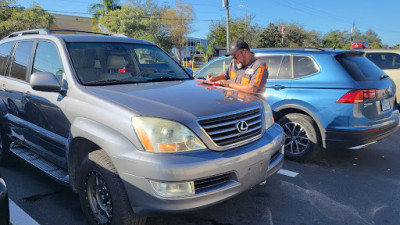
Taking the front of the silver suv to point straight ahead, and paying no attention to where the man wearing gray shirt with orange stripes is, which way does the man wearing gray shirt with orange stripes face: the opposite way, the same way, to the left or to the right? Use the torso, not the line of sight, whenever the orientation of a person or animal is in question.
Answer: to the right

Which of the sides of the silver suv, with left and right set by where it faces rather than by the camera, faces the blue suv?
left

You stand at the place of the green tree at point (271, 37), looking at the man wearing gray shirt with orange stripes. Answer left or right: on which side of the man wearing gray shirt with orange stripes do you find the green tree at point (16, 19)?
right

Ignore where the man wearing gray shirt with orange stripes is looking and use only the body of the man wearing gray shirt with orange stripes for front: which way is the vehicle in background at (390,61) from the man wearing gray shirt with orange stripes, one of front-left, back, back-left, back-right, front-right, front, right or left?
back

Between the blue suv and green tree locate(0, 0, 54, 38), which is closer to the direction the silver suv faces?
the blue suv

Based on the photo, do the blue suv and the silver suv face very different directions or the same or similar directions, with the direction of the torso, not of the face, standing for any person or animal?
very different directions

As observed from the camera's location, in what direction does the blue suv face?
facing away from the viewer and to the left of the viewer

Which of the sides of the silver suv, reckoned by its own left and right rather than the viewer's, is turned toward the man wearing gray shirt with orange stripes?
left

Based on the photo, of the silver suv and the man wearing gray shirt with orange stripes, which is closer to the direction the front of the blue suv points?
the man wearing gray shirt with orange stripes

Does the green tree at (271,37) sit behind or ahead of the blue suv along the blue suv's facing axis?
ahead

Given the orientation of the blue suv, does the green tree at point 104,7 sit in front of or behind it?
in front
